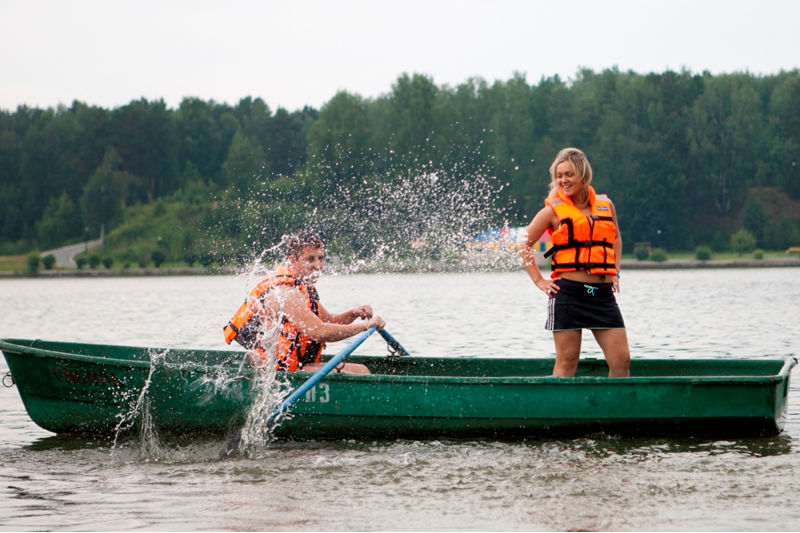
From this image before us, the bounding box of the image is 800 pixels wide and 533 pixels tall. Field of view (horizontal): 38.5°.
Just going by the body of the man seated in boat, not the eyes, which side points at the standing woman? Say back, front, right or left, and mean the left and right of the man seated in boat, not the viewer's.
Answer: front

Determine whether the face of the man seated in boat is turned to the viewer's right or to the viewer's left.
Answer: to the viewer's right

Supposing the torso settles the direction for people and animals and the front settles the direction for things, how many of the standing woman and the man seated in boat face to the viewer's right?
1

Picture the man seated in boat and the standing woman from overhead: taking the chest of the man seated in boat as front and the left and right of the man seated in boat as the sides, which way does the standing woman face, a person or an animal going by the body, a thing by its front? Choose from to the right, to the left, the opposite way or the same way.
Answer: to the right

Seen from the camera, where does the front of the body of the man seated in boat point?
to the viewer's right

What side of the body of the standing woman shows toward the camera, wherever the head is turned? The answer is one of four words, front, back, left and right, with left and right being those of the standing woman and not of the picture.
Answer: front

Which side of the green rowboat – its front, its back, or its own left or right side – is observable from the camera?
left
